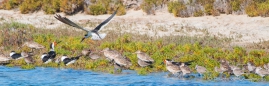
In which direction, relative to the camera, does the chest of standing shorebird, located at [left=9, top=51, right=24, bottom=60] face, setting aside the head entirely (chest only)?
to the viewer's left

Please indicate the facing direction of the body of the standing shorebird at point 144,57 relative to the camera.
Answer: to the viewer's left

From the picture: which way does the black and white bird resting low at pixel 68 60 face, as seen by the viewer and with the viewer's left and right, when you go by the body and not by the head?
facing to the left of the viewer

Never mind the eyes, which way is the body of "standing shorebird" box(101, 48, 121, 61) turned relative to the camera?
to the viewer's left

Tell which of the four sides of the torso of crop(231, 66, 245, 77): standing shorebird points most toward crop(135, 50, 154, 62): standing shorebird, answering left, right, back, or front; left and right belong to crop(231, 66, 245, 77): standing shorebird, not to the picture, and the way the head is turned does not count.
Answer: front

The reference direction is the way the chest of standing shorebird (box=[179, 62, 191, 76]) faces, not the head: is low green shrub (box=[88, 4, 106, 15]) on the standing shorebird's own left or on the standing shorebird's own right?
on the standing shorebird's own right

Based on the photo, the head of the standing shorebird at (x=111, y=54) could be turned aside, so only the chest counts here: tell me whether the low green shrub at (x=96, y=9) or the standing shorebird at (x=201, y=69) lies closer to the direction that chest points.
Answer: the low green shrub

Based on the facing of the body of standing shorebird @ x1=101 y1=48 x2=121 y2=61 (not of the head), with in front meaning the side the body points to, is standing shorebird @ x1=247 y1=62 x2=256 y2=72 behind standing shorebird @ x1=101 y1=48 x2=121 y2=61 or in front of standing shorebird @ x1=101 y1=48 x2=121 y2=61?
behind

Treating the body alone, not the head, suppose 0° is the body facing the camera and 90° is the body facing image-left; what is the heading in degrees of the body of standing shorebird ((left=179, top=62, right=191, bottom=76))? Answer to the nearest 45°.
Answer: approximately 90°

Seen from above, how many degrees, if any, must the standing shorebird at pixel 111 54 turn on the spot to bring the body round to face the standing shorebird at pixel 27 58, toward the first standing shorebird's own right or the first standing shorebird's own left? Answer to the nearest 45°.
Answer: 0° — it already faces it

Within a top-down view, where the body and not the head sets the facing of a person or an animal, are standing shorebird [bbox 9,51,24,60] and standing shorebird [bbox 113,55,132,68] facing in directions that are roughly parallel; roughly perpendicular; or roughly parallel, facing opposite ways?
roughly parallel

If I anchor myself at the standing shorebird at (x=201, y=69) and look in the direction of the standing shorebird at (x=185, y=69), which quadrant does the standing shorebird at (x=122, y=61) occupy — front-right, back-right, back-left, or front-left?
front-right

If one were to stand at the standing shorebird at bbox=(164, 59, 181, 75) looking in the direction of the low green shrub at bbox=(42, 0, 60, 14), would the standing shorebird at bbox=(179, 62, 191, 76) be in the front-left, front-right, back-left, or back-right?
back-right
